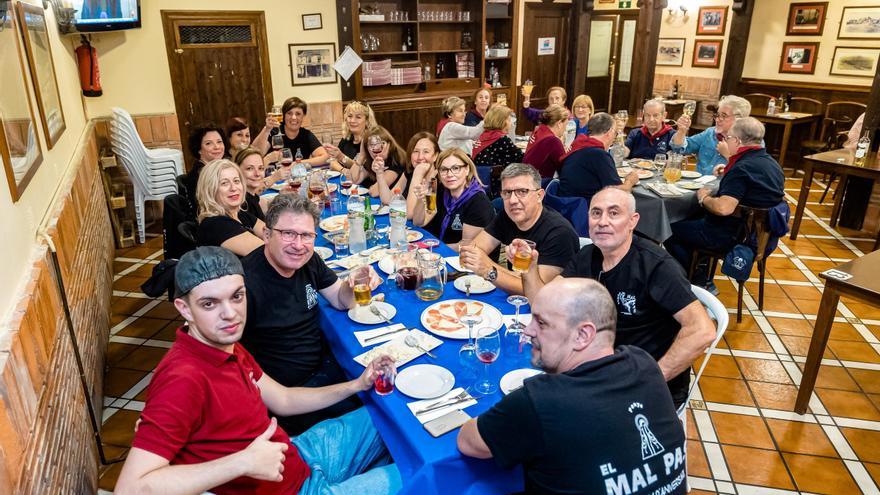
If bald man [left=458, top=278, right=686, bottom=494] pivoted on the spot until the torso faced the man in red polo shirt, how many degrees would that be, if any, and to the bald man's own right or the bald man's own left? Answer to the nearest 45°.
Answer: approximately 45° to the bald man's own left

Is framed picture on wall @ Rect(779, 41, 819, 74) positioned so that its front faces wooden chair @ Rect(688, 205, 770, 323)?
yes

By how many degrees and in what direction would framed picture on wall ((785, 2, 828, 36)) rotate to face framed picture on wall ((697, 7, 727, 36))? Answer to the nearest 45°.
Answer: approximately 90° to its right

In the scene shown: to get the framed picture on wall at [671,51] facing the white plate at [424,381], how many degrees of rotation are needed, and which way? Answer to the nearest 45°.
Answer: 0° — it already faces it

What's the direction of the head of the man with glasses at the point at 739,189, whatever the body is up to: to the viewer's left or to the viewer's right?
to the viewer's left

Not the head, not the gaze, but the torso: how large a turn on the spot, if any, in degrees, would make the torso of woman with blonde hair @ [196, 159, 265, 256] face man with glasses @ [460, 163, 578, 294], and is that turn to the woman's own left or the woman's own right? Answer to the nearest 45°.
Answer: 0° — they already face them

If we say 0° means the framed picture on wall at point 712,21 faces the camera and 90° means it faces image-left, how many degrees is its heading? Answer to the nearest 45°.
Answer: approximately 0°

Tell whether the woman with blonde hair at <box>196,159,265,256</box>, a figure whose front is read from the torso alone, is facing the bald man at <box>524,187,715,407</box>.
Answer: yes
